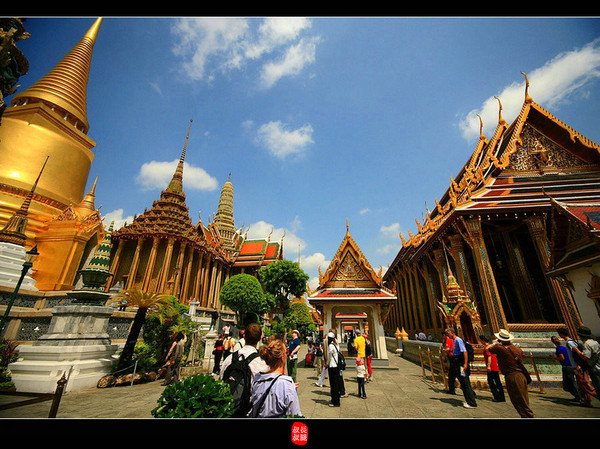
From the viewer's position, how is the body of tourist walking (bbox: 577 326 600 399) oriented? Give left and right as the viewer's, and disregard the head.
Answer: facing to the left of the viewer

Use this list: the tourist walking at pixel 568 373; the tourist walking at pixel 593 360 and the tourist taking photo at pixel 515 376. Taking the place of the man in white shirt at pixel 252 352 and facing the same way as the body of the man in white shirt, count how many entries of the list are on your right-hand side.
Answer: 3

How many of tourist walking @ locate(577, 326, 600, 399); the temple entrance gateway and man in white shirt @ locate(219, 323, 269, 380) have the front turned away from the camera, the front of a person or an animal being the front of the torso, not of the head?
1

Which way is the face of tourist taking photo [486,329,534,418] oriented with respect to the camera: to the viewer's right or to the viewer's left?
to the viewer's left

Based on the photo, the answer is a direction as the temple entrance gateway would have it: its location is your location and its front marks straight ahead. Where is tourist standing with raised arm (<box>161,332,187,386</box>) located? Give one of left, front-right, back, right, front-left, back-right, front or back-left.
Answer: front-right

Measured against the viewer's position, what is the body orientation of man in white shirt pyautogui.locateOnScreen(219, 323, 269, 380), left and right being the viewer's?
facing away from the viewer

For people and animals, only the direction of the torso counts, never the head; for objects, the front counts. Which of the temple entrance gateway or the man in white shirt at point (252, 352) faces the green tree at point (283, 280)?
the man in white shirt

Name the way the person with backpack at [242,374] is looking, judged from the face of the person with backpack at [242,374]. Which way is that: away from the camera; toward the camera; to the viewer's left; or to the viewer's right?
away from the camera

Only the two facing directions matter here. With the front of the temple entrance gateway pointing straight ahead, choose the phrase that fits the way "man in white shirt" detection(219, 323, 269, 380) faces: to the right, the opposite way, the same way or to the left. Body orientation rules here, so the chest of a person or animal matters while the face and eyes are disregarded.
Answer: the opposite way
